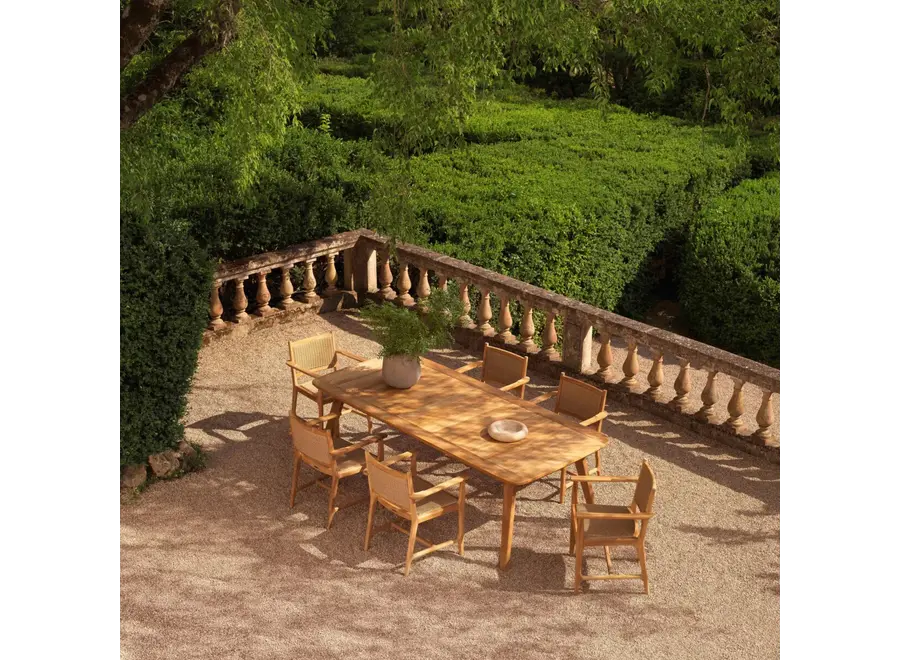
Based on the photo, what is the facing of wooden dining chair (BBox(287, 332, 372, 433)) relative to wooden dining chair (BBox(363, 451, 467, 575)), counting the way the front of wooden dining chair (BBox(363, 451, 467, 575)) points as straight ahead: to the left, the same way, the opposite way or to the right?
to the right

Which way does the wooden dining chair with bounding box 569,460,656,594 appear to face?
to the viewer's left

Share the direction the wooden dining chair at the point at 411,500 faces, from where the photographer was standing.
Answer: facing away from the viewer and to the right of the viewer

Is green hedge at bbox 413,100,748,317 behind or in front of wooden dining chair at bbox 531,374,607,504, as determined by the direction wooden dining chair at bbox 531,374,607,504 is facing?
behind

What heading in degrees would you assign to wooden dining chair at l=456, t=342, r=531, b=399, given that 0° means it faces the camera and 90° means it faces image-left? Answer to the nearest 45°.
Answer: approximately 45°

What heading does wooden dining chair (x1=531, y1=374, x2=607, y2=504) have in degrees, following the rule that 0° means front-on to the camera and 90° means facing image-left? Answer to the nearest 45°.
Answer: approximately 45°

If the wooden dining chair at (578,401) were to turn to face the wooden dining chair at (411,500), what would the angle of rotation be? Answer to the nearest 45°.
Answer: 0° — it already faces it

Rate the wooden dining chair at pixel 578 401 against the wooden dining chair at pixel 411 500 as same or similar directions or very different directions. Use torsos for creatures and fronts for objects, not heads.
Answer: very different directions

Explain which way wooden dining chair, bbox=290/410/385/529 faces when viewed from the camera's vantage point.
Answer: facing away from the viewer and to the right of the viewer

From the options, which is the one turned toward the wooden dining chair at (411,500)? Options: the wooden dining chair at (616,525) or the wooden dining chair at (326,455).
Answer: the wooden dining chair at (616,525)

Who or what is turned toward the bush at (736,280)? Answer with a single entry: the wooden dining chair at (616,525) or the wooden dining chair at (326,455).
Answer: the wooden dining chair at (326,455)
